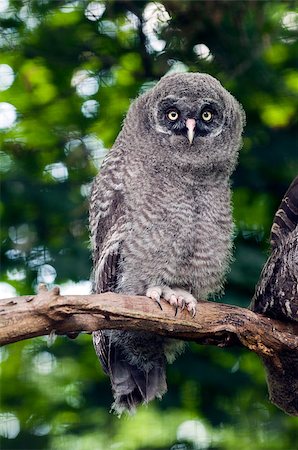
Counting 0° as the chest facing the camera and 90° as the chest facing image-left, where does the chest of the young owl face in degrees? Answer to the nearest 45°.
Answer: approximately 315°
